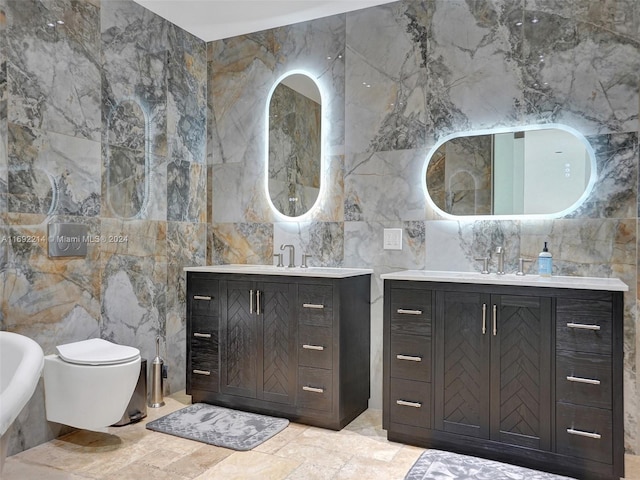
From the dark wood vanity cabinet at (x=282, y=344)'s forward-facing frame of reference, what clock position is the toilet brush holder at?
The toilet brush holder is roughly at 2 o'clock from the dark wood vanity cabinet.

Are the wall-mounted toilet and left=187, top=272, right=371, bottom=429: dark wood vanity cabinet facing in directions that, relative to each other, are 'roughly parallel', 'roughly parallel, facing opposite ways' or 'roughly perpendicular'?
roughly perpendicular

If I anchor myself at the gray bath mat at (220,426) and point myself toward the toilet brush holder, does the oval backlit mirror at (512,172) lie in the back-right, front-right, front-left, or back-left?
back-right

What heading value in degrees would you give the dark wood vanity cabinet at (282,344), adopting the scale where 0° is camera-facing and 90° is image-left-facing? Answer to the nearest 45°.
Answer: approximately 45°

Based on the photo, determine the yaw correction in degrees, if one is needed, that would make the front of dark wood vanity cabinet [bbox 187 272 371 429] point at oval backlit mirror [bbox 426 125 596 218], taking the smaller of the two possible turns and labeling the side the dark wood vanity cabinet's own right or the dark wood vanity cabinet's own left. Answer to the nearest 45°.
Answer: approximately 135° to the dark wood vanity cabinet's own left

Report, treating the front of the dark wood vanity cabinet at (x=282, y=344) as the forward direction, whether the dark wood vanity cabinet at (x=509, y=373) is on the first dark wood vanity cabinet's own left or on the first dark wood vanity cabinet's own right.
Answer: on the first dark wood vanity cabinet's own left

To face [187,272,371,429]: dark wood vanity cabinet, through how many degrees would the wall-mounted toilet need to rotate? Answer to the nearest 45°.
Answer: approximately 45° to its left
